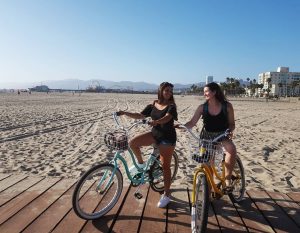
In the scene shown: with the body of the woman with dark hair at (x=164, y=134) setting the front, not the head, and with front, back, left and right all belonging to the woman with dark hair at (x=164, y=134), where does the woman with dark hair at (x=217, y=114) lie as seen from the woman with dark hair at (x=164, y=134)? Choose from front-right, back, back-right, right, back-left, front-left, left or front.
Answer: back-left

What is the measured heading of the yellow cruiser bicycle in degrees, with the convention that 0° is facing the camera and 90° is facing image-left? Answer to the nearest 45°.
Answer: approximately 45°

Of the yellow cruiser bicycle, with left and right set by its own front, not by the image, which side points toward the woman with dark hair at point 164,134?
right

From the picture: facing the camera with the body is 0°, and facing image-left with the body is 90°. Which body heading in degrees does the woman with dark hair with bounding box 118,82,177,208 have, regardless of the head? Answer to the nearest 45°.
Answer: approximately 45°

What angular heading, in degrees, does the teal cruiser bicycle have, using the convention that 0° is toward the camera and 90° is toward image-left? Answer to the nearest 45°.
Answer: approximately 45°

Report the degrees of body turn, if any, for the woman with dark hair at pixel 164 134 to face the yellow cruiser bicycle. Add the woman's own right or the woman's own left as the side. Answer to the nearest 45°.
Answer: approximately 90° to the woman's own left
